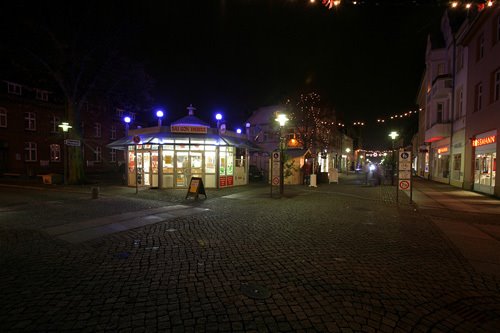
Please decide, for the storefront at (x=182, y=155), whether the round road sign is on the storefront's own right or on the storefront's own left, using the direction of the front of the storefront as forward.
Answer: on the storefront's own left

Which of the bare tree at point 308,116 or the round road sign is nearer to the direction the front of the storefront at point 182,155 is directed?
the round road sign

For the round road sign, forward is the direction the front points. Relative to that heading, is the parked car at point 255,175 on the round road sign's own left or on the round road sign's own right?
on the round road sign's own right

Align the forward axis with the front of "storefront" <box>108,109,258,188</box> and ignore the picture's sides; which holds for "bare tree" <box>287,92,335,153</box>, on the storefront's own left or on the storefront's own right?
on the storefront's own left

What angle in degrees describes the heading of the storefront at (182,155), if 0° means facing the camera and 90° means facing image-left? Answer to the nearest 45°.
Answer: approximately 0°

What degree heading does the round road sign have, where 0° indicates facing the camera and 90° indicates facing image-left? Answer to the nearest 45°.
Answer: approximately 0°

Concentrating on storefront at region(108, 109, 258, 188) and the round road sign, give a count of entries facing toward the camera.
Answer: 2

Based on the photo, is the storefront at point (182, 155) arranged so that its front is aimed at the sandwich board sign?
yes

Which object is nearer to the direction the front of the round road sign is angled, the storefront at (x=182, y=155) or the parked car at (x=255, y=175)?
the storefront

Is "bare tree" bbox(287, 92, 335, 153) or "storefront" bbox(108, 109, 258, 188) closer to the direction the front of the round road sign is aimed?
the storefront

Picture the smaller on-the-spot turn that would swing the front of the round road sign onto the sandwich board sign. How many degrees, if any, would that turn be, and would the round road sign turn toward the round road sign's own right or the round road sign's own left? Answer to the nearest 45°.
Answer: approximately 45° to the round road sign's own right
